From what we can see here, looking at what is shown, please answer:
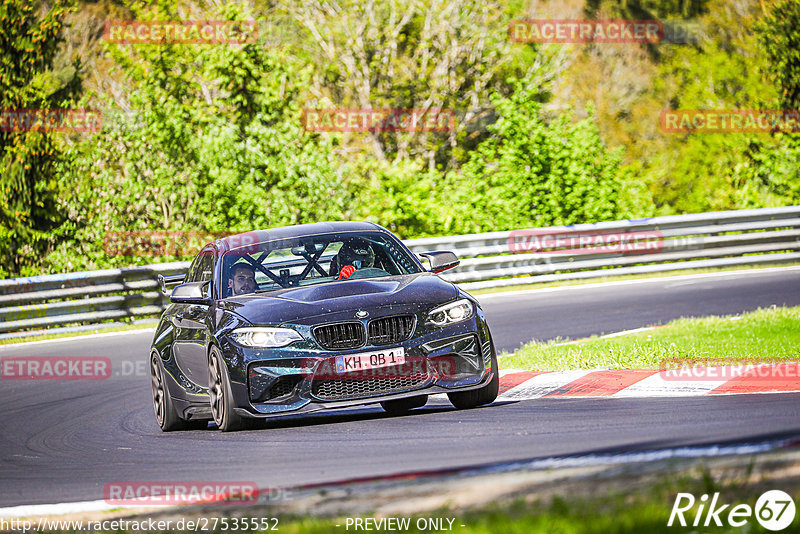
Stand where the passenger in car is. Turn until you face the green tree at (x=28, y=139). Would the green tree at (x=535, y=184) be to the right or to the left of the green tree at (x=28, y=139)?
right

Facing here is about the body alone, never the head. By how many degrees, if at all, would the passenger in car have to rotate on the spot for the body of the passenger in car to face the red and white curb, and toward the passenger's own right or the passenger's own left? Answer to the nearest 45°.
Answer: approximately 45° to the passenger's own left

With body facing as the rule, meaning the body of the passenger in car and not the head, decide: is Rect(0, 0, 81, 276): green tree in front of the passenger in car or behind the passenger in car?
behind

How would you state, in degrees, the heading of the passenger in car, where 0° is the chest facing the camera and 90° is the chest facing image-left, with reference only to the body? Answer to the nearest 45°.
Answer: approximately 315°

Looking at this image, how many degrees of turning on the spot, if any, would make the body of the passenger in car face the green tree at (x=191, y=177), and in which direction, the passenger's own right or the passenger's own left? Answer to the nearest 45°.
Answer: approximately 135° to the passenger's own left

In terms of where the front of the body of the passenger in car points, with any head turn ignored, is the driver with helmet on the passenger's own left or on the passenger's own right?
on the passenger's own left
